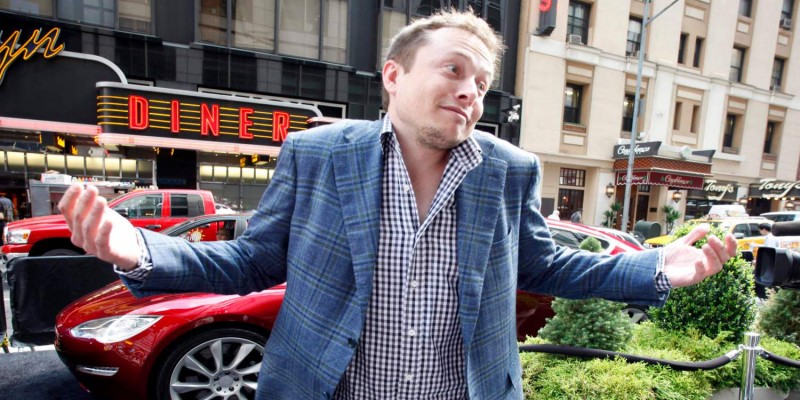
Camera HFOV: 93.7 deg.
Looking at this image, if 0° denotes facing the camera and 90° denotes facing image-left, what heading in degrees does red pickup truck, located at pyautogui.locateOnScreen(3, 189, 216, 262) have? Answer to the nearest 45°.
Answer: approximately 90°

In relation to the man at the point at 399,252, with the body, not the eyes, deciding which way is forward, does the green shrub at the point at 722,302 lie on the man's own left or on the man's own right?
on the man's own left

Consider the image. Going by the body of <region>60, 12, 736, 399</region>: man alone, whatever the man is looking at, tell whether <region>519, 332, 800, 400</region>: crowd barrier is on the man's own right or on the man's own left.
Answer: on the man's own left

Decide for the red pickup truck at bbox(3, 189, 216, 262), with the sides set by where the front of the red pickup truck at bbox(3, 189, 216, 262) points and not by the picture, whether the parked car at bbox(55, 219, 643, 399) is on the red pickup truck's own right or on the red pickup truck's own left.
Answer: on the red pickup truck's own left

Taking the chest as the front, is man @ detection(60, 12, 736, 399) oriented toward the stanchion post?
no

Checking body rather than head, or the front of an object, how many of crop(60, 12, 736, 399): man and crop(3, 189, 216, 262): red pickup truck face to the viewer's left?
1

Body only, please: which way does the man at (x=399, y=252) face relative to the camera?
toward the camera

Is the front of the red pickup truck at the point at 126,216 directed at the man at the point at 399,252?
no

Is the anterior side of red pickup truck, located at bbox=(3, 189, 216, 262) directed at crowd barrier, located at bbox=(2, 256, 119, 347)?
no

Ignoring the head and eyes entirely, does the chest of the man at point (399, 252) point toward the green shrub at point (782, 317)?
no

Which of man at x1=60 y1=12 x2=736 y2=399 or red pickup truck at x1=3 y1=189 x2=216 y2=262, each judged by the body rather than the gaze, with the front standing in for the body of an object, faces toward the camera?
the man
